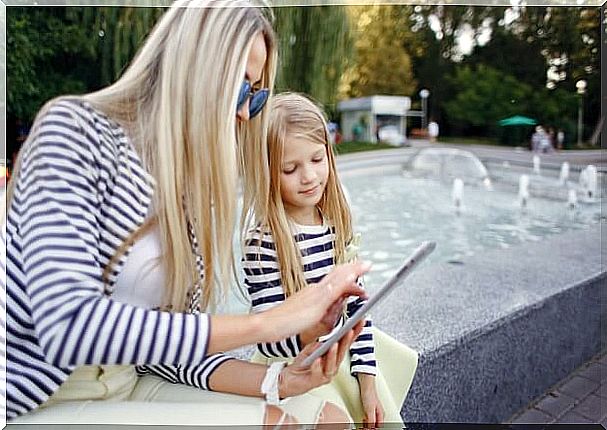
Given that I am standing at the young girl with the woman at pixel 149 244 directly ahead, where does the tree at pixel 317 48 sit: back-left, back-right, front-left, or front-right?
back-right

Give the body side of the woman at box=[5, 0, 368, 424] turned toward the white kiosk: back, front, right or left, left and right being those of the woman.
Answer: left

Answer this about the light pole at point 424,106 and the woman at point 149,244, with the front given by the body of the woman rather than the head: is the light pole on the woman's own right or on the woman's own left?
on the woman's own left

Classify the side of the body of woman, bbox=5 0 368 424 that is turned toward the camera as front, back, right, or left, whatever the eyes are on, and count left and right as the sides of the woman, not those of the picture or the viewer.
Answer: right

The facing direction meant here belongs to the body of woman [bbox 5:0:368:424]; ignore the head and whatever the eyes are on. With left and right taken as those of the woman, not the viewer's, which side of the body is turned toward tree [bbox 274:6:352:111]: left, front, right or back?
left

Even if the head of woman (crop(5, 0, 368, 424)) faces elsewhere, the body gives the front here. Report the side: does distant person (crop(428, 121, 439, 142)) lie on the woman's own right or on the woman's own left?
on the woman's own left

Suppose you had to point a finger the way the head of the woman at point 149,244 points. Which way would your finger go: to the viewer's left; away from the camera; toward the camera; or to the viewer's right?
to the viewer's right

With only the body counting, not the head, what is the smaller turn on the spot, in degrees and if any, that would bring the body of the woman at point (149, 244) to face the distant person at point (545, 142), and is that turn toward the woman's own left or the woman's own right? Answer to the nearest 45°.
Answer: approximately 45° to the woman's own left
